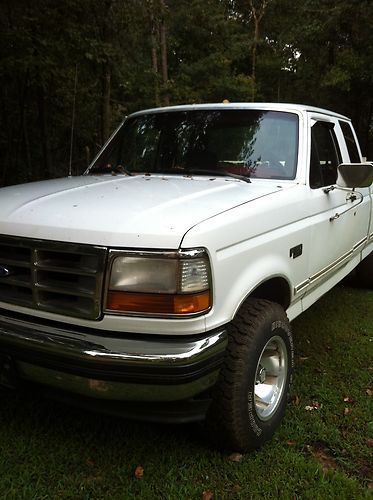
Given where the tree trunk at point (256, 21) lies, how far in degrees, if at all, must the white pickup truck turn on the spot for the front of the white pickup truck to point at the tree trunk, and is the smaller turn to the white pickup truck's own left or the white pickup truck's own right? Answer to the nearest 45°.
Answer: approximately 135° to the white pickup truck's own right

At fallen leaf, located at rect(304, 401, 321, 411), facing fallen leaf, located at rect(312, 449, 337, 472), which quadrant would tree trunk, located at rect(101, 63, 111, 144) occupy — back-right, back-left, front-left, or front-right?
back-right

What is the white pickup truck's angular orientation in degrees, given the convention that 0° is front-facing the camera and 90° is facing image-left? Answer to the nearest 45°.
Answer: approximately 45°

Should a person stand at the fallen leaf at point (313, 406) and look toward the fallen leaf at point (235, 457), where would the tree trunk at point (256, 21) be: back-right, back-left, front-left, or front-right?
back-right

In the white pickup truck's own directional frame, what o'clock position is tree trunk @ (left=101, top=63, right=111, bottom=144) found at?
The tree trunk is roughly at 4 o'clock from the white pickup truck.

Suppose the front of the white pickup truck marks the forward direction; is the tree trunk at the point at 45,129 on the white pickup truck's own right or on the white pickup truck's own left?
on the white pickup truck's own right
